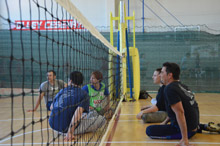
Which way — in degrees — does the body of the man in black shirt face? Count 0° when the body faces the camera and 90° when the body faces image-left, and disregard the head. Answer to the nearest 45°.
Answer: approximately 90°

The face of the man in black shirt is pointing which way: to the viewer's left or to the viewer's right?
to the viewer's left
